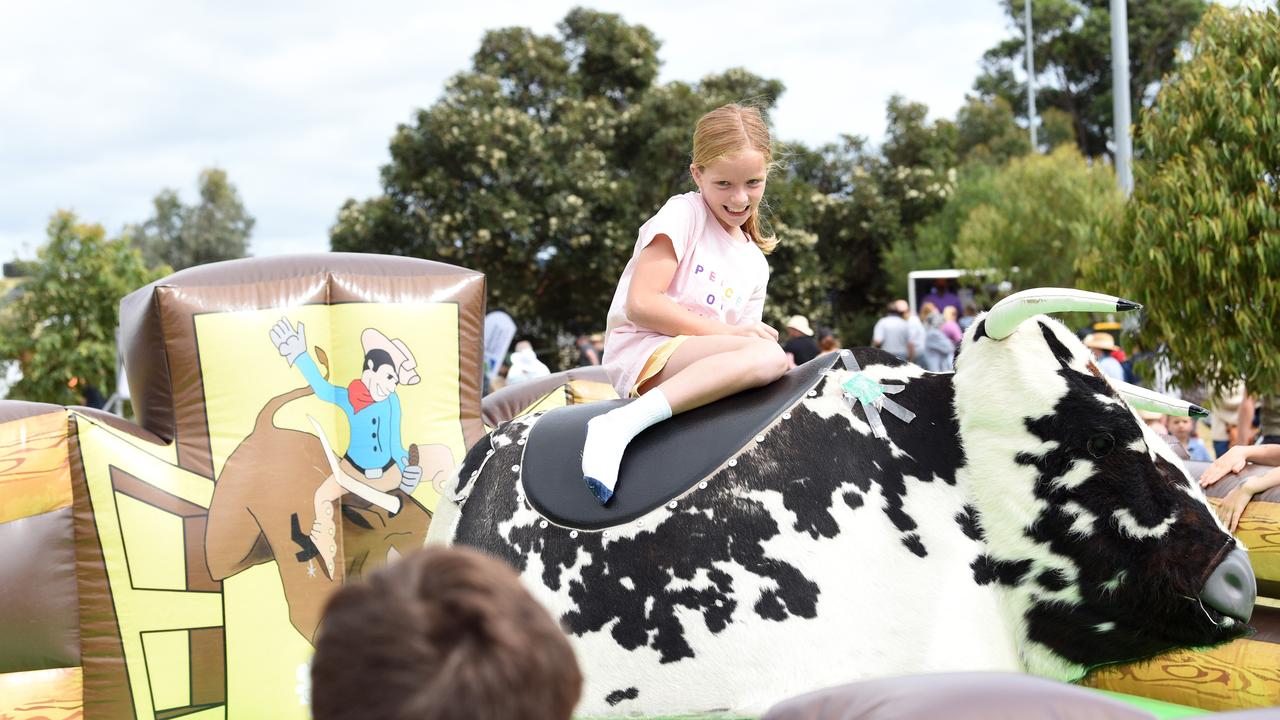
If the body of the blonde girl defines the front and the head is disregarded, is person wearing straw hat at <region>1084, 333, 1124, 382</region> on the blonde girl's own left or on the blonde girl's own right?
on the blonde girl's own left

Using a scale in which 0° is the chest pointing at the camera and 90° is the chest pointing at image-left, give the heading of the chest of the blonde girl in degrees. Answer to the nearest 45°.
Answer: approximately 315°

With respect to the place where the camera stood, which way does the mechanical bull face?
facing to the right of the viewer

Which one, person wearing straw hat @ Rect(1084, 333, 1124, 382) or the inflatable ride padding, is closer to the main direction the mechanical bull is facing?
the person wearing straw hat

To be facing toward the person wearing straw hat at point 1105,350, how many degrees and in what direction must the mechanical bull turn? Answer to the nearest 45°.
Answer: approximately 90° to its left

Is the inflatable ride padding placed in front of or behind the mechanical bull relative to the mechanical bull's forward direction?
behind
